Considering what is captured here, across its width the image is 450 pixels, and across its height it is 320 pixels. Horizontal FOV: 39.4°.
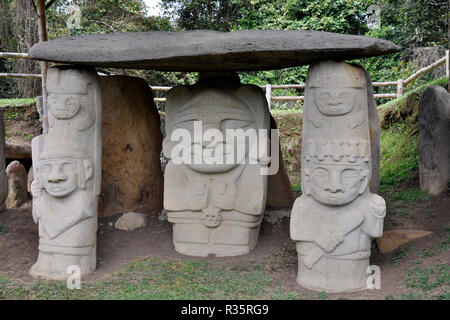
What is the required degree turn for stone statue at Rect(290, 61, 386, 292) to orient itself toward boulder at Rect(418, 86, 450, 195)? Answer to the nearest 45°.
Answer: approximately 135° to its left

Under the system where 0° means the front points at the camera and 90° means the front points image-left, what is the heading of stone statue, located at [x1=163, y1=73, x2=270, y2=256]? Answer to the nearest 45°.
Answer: approximately 0°

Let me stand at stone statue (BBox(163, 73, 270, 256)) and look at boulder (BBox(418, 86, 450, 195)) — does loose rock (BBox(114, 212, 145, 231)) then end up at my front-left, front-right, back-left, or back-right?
back-left

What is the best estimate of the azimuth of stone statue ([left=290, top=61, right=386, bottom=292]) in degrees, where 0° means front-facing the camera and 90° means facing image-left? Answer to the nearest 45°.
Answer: approximately 0°

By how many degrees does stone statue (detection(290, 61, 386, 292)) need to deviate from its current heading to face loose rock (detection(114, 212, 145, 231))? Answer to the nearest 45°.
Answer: approximately 135° to its right

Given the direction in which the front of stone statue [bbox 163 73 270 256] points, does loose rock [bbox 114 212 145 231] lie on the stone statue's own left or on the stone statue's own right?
on the stone statue's own right

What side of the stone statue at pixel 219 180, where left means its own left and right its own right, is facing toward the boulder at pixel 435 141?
left

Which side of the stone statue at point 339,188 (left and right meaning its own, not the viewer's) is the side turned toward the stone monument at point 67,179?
right

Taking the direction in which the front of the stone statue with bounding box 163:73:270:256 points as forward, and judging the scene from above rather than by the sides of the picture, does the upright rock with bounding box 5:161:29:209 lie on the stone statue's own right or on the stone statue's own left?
on the stone statue's own right

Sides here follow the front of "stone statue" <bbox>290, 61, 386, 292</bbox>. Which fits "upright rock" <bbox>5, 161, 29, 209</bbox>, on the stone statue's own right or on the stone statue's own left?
on the stone statue's own right

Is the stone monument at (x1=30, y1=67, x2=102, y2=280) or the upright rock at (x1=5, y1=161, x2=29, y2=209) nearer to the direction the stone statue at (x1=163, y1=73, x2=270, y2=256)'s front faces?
the stone monument
